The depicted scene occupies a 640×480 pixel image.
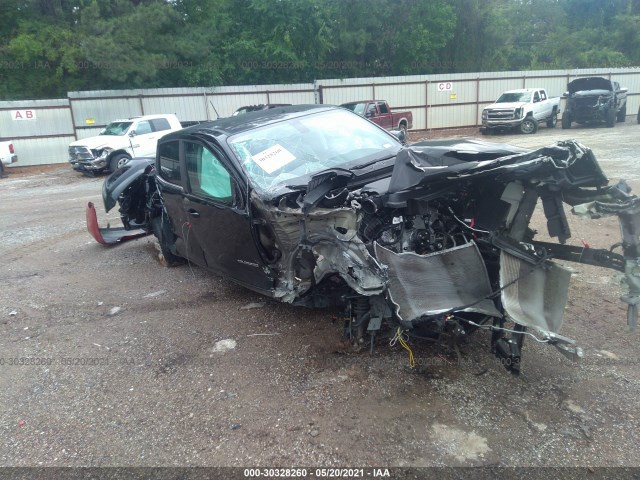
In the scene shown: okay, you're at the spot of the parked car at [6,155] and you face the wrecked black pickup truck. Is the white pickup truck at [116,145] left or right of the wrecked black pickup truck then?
left

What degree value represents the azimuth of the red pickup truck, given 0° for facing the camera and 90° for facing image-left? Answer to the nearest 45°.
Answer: approximately 45°

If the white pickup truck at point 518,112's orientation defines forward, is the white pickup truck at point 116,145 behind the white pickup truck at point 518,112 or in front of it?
in front

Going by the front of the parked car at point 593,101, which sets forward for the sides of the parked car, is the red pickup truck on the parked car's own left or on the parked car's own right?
on the parked car's own right

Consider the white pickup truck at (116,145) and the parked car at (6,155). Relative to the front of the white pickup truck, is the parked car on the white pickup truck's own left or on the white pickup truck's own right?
on the white pickup truck's own right

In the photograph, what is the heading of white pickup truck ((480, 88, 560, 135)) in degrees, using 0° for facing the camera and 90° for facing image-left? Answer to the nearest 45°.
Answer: approximately 45°

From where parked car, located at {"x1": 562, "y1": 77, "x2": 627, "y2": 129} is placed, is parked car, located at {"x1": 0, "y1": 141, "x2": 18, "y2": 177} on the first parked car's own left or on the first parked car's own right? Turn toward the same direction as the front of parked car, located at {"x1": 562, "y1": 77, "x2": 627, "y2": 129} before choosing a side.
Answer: on the first parked car's own right

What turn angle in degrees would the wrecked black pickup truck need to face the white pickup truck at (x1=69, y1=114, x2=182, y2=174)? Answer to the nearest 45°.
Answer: approximately 180°

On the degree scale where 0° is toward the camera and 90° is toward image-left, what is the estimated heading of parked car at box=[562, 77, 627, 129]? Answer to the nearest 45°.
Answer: approximately 0°

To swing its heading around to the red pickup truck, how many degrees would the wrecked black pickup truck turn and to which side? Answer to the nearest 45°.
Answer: approximately 135° to its left
